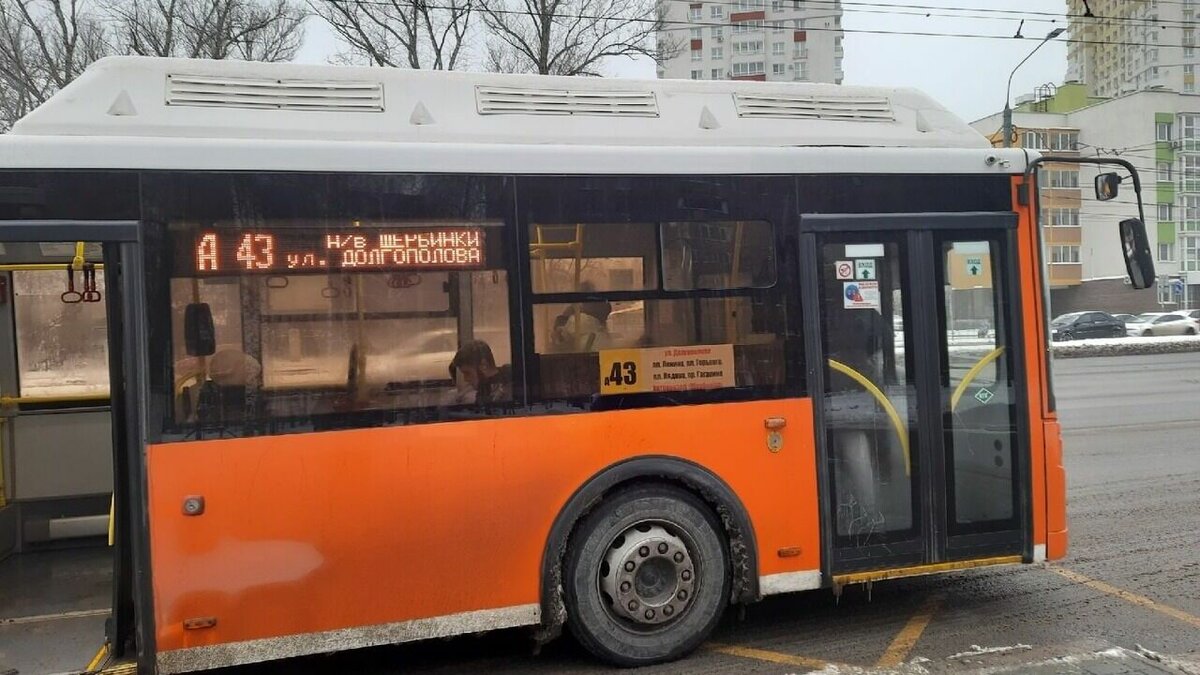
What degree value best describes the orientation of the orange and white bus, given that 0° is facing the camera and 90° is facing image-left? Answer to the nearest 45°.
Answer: approximately 270°

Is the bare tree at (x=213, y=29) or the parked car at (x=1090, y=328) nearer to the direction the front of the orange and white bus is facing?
the parked car

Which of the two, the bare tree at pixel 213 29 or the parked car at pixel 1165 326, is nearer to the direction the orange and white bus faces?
the parked car

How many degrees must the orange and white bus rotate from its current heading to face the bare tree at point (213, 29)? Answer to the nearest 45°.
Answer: approximately 135° to its left

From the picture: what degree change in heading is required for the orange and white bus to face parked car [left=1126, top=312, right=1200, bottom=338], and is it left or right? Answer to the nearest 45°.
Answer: approximately 45° to its left

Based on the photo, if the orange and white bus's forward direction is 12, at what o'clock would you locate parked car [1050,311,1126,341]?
The parked car is roughly at 10 o'clock from the orange and white bus.

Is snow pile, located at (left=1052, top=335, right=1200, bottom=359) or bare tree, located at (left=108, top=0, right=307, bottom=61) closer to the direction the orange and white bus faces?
the snow pile

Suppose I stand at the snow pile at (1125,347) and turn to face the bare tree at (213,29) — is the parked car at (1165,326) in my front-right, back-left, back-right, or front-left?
back-right

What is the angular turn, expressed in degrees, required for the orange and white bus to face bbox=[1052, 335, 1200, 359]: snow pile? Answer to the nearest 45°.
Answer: approximately 45° to its left
